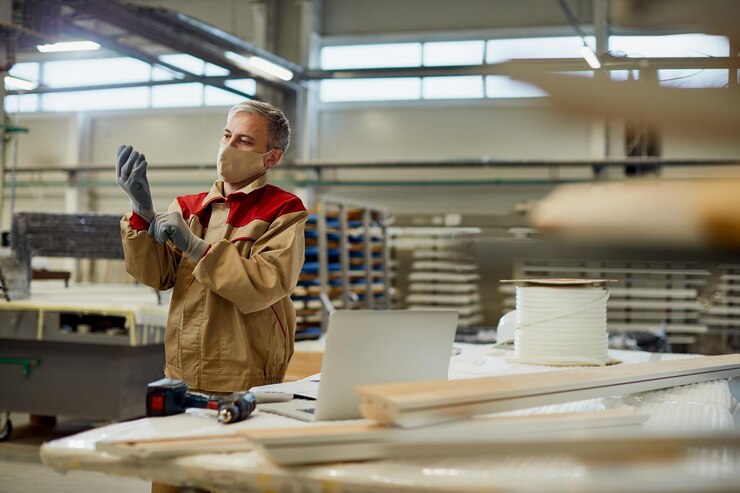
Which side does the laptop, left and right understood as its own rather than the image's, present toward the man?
front

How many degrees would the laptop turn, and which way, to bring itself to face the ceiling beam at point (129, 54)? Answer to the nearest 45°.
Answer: approximately 45° to its right

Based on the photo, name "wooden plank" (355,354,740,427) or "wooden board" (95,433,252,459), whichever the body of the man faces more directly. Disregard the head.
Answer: the wooden board

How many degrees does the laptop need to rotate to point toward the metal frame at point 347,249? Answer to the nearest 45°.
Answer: approximately 45° to its right

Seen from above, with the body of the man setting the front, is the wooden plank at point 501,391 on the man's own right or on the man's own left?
on the man's own left

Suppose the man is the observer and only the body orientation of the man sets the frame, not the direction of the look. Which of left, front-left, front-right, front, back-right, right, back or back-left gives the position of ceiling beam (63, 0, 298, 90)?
back-right

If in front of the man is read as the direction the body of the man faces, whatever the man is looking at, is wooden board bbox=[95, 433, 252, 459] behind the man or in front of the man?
in front

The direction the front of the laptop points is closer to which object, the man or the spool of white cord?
the man

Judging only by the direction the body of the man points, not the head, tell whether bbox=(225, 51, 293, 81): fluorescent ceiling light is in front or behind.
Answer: behind

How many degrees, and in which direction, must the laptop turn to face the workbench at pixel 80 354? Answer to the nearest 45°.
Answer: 0° — it already faces it

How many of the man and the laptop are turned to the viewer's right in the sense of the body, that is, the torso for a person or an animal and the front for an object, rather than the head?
0

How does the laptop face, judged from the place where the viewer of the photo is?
facing away from the viewer and to the left of the viewer

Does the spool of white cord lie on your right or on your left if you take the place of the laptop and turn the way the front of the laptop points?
on your right

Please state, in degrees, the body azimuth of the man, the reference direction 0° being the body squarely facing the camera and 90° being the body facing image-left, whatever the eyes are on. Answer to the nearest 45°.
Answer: approximately 45°
